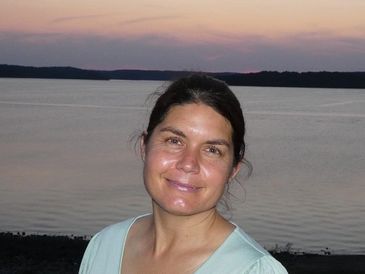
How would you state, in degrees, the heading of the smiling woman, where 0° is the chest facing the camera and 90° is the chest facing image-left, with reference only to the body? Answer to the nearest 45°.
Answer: approximately 0°
